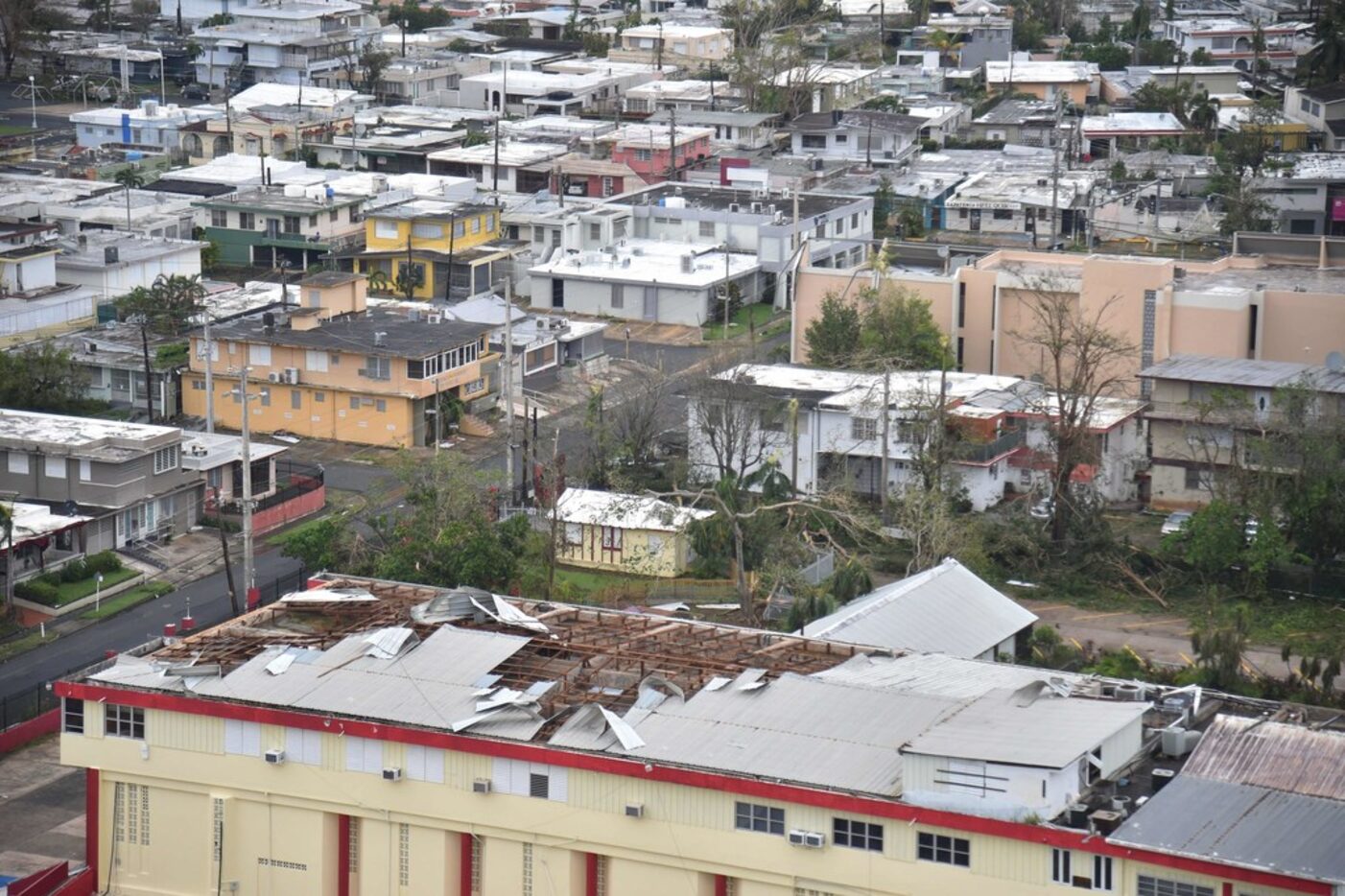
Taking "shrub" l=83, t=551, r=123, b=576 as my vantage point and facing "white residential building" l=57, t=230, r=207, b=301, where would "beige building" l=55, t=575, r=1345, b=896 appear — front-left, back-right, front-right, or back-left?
back-right

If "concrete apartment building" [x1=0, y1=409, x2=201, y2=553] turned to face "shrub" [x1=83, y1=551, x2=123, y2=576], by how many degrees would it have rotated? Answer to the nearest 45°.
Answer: approximately 45° to its right

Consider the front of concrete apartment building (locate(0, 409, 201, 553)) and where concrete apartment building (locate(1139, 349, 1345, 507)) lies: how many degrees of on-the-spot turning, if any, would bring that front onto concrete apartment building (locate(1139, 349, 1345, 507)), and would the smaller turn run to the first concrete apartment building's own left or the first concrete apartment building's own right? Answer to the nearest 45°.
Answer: approximately 45° to the first concrete apartment building's own left

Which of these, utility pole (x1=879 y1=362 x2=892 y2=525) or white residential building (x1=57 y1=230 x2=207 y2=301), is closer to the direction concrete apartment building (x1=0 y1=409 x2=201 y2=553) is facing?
the utility pole

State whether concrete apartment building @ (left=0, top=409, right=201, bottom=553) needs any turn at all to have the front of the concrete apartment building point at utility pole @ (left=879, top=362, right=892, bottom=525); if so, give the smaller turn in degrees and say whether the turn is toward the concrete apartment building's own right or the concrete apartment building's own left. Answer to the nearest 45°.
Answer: approximately 45° to the concrete apartment building's own left

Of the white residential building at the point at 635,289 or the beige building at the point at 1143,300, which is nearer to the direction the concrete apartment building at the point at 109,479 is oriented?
the beige building

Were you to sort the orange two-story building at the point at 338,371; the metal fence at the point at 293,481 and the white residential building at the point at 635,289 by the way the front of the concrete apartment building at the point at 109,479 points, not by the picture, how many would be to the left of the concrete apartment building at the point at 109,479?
3

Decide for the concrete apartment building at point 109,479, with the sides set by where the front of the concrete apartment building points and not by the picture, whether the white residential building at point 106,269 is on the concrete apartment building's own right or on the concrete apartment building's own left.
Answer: on the concrete apartment building's own left

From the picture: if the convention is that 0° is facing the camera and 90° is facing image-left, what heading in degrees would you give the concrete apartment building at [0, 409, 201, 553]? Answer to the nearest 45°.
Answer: approximately 315°

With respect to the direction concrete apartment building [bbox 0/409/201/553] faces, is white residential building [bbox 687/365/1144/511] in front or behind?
in front

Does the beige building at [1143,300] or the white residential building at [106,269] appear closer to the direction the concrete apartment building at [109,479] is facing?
the beige building

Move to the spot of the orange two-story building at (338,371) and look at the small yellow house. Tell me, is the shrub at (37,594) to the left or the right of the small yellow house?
right

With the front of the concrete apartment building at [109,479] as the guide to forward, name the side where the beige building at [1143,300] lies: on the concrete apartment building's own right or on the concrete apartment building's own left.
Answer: on the concrete apartment building's own left

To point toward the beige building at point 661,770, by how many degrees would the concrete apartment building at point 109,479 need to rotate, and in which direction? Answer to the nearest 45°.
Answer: approximately 45° to its right

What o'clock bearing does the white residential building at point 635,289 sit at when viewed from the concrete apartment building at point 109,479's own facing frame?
The white residential building is roughly at 9 o'clock from the concrete apartment building.

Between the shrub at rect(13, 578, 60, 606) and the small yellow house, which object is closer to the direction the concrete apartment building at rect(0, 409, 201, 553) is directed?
the small yellow house

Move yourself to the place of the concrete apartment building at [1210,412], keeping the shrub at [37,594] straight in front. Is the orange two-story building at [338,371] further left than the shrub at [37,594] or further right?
right

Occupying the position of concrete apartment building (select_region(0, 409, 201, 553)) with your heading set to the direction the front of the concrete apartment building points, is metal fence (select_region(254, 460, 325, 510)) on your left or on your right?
on your left
